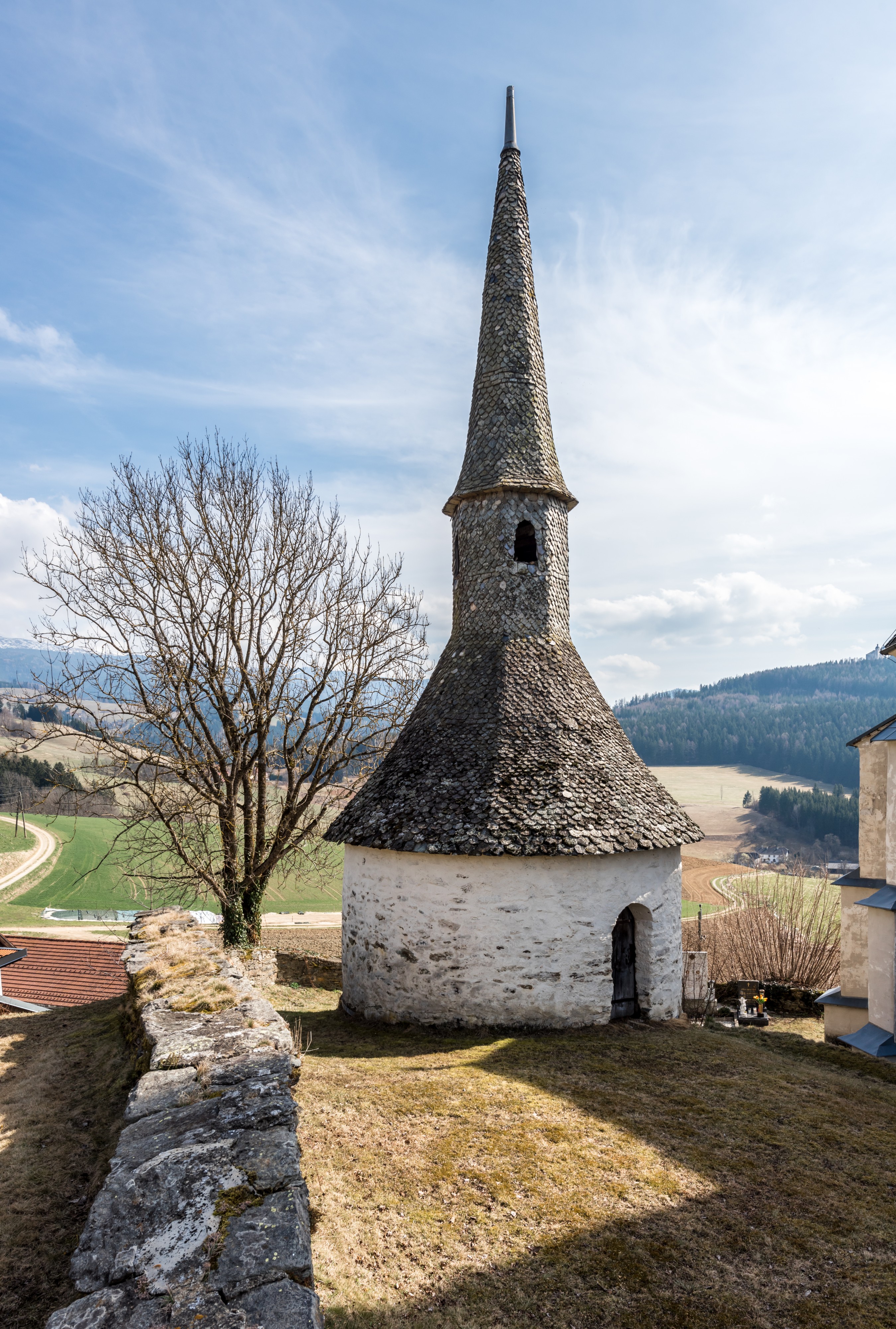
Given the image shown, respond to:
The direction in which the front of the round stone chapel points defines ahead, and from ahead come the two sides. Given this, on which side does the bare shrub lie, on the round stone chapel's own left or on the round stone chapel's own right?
on the round stone chapel's own left

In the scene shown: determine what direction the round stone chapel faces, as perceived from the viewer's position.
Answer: facing the viewer and to the right of the viewer
